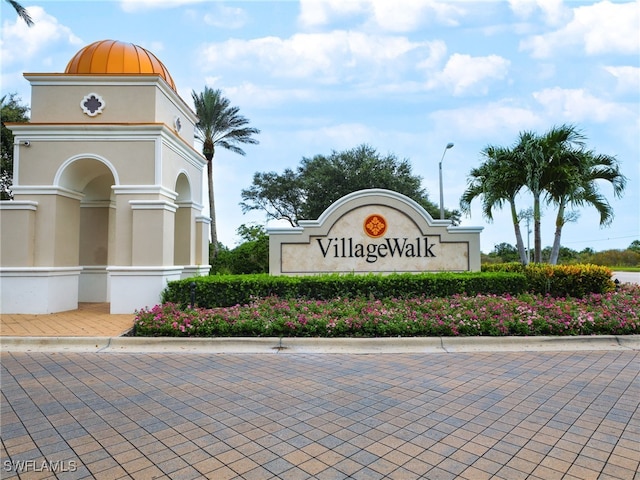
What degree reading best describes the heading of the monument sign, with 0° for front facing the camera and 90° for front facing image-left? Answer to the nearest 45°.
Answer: approximately 0°

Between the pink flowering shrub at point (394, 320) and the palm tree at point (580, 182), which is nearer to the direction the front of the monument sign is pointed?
the pink flowering shrub

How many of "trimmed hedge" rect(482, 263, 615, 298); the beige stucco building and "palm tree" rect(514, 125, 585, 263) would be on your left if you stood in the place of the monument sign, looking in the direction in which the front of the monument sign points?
2

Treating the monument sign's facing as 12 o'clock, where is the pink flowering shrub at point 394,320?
The pink flowering shrub is roughly at 12 o'clock from the monument sign.

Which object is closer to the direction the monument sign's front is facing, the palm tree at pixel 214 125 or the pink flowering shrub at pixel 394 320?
the pink flowering shrub

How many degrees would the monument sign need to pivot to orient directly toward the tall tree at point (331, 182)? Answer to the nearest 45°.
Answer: approximately 180°

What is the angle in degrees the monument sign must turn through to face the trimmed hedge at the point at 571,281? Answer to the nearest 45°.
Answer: approximately 90° to its left

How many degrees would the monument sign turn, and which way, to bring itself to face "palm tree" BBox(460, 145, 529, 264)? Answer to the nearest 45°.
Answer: approximately 135° to its left

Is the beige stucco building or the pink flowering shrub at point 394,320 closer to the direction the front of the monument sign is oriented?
the pink flowering shrub

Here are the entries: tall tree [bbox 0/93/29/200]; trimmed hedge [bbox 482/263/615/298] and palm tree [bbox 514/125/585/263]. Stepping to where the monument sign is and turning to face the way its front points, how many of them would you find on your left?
2

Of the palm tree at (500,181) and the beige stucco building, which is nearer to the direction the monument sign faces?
the beige stucco building

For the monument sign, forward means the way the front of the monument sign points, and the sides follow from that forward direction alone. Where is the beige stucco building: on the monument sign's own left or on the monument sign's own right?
on the monument sign's own right

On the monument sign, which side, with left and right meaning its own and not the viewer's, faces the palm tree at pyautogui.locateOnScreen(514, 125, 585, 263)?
left

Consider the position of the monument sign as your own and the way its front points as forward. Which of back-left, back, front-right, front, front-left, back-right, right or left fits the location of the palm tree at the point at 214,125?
back-right
